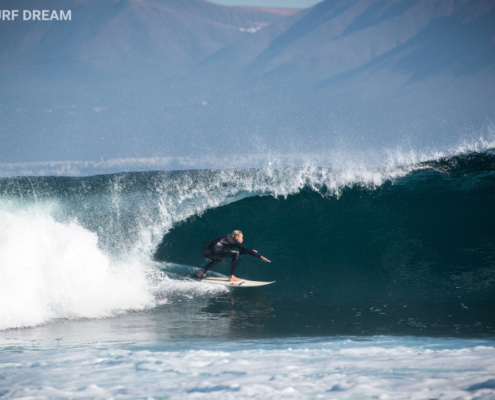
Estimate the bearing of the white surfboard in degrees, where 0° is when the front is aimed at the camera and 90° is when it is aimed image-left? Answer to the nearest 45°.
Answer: approximately 270°

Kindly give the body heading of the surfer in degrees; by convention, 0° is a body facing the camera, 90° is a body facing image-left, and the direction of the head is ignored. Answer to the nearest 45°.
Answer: approximately 270°
